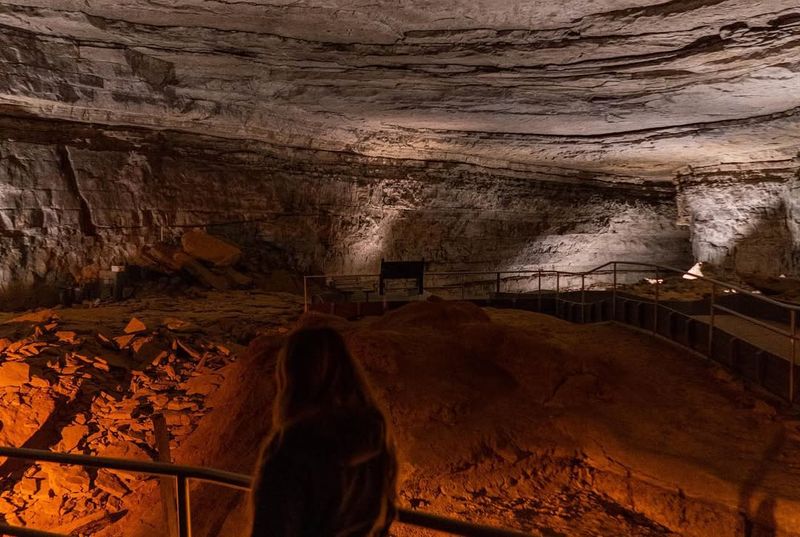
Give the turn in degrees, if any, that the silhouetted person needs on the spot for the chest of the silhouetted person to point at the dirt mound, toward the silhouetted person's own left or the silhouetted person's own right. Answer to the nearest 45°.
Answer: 0° — they already face it

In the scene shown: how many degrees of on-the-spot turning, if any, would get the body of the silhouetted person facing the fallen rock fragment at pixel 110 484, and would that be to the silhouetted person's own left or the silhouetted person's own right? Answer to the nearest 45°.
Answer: approximately 45° to the silhouetted person's own left

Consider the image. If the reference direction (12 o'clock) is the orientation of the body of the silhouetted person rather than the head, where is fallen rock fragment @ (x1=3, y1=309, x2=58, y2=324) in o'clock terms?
The fallen rock fragment is roughly at 11 o'clock from the silhouetted person.

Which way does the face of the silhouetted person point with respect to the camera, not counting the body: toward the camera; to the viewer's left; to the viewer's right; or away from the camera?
away from the camera

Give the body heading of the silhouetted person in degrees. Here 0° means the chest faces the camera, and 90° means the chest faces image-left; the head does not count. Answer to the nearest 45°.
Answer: approximately 180°

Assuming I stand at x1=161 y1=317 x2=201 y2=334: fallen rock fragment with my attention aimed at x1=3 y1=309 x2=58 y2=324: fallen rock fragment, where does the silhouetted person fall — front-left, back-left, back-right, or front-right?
back-left

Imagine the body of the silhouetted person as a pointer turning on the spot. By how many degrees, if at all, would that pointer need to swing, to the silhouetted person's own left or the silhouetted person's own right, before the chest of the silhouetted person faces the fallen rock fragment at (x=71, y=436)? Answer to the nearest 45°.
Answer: approximately 45° to the silhouetted person's own left
